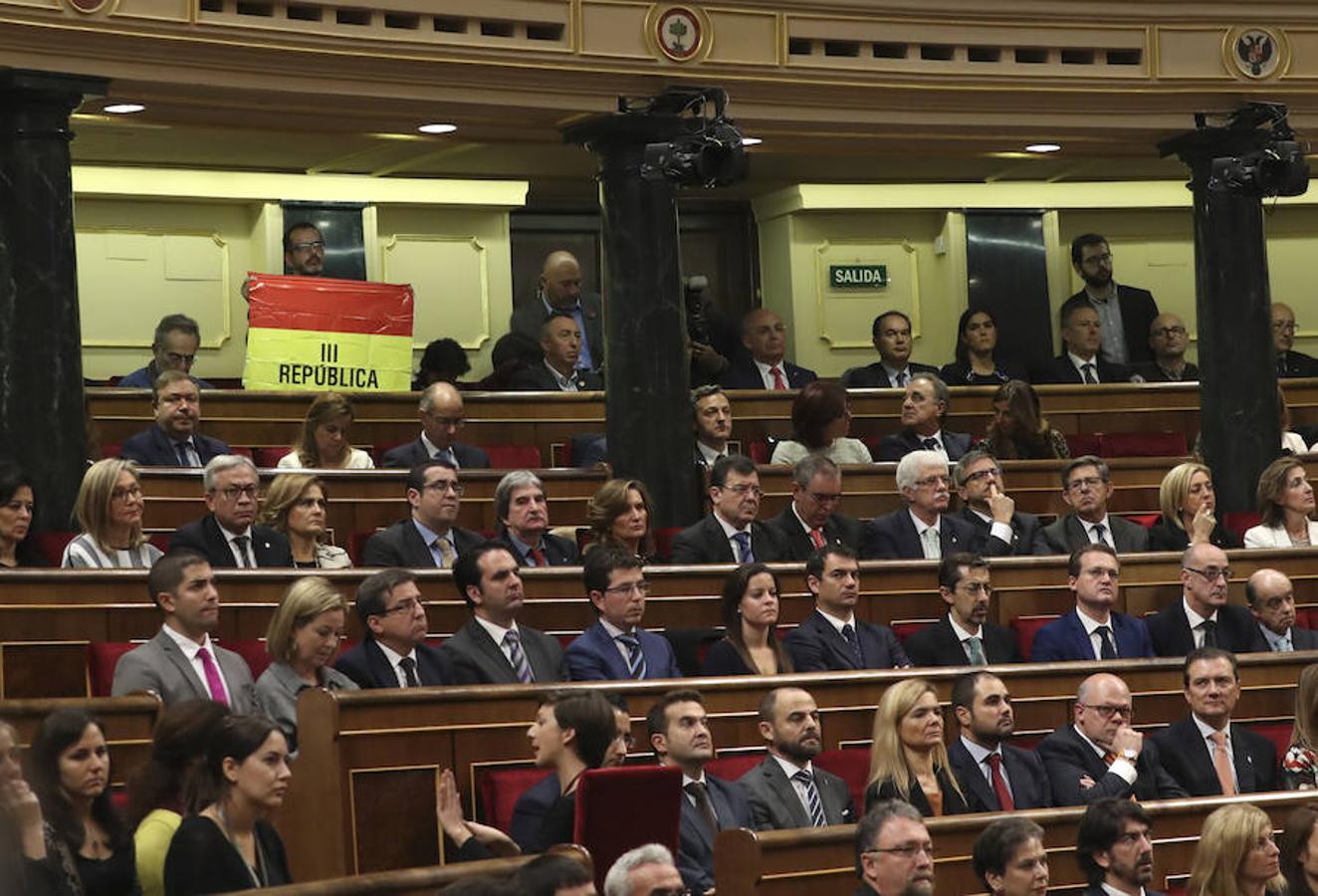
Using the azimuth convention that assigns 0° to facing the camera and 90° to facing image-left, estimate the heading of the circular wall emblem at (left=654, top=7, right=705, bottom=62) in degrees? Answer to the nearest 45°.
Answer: approximately 0°

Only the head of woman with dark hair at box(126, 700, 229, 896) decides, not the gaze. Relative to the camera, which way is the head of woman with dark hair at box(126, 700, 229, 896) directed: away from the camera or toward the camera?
away from the camera

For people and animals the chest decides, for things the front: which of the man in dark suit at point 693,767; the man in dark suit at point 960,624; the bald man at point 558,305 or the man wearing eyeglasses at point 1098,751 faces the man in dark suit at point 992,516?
the bald man

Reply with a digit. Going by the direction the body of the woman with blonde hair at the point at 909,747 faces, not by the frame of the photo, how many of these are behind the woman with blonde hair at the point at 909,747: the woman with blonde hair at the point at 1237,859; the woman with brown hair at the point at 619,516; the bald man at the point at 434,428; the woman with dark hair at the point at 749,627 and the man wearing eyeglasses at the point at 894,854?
3

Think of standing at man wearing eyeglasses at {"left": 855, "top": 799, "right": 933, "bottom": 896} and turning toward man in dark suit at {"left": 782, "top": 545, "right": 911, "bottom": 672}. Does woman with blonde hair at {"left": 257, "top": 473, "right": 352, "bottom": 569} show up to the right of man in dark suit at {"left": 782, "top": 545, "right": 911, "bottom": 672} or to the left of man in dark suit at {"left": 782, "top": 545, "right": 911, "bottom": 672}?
left

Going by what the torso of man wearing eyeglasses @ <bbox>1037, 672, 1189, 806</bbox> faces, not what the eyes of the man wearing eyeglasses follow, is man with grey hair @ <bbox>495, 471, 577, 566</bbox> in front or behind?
behind

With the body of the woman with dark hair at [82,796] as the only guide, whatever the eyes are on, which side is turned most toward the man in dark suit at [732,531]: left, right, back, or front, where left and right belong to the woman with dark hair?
left

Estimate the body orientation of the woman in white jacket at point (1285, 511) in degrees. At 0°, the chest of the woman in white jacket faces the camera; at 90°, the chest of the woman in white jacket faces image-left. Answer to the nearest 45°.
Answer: approximately 315°

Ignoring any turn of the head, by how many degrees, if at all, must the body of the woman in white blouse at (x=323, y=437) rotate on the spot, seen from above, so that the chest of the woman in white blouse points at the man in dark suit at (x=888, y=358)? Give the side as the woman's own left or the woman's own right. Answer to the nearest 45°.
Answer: approximately 90° to the woman's own left

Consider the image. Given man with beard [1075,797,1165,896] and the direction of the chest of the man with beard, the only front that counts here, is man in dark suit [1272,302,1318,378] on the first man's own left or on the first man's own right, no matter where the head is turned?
on the first man's own left

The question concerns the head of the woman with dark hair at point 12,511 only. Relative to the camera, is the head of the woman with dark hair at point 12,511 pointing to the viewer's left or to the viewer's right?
to the viewer's right
